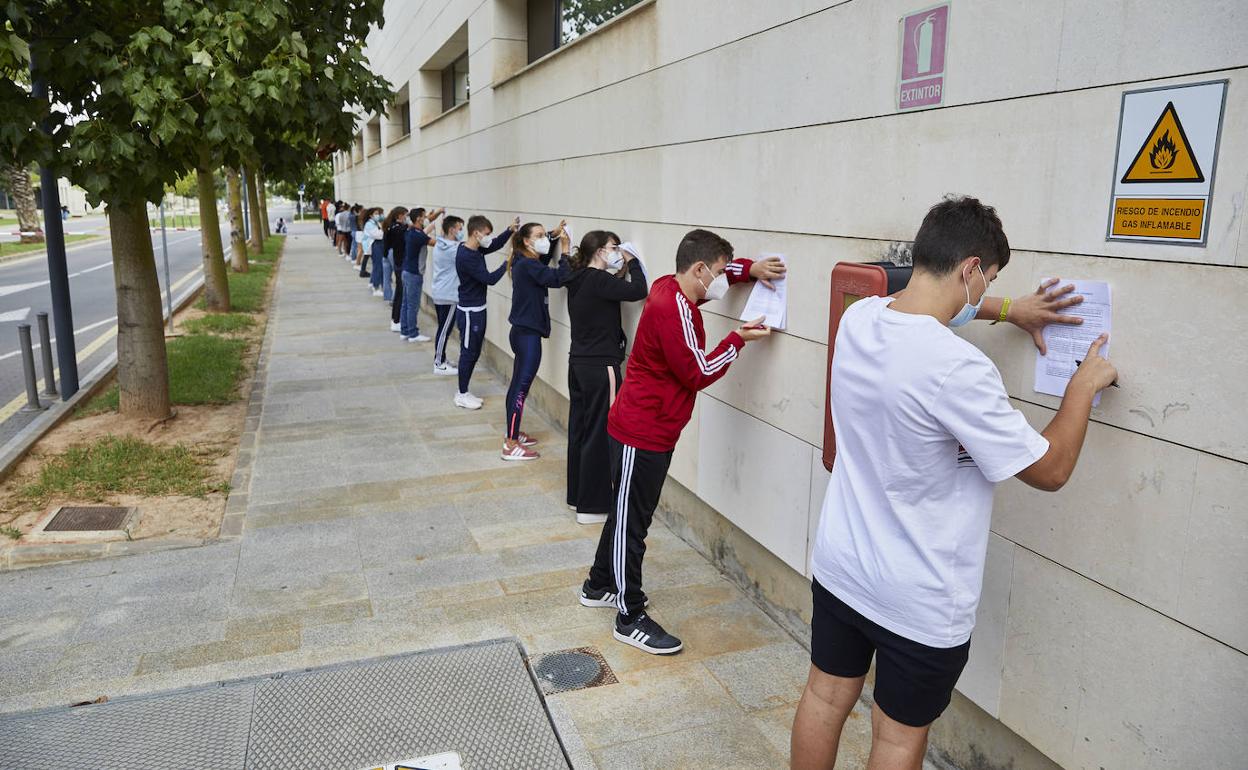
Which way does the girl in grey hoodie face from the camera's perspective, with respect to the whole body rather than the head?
to the viewer's right

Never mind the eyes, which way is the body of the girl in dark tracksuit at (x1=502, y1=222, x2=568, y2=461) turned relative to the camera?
to the viewer's right

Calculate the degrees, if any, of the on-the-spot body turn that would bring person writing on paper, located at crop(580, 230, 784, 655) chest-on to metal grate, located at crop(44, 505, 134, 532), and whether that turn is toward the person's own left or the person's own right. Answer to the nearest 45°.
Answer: approximately 180°

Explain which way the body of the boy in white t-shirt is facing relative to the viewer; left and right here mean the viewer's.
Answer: facing away from the viewer and to the right of the viewer

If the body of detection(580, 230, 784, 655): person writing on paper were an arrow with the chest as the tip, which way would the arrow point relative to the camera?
to the viewer's right

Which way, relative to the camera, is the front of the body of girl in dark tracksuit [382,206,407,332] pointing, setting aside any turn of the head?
to the viewer's right

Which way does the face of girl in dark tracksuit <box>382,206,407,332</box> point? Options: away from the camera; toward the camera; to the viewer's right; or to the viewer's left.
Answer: to the viewer's right
